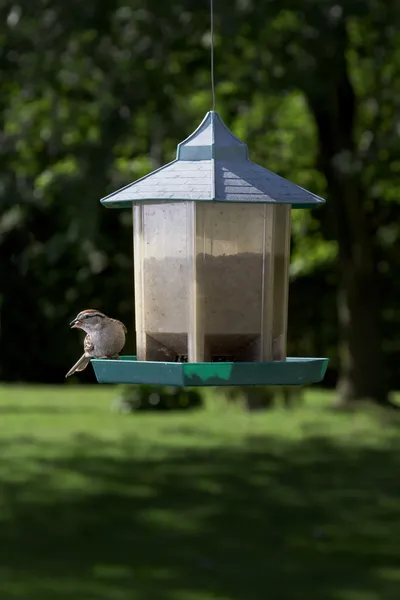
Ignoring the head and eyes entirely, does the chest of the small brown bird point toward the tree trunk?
no
